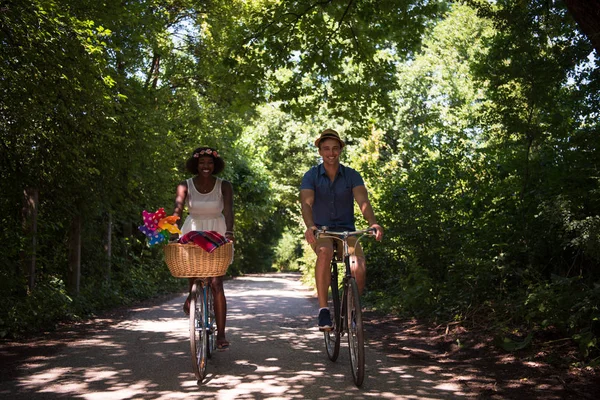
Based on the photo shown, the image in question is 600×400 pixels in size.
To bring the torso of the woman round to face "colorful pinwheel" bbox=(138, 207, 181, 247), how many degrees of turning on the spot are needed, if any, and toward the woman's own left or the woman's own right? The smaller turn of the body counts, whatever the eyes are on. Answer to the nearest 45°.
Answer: approximately 45° to the woman's own right

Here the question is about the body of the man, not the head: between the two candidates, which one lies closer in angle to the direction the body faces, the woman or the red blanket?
the red blanket

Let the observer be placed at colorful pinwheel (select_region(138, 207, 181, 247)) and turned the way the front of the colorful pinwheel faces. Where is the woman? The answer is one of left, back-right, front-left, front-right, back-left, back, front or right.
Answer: back-left

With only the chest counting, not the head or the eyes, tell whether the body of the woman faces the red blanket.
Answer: yes

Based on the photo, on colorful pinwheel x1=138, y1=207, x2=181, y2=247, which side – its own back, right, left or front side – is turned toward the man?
left

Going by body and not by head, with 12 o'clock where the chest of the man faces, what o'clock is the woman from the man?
The woman is roughly at 3 o'clock from the man.

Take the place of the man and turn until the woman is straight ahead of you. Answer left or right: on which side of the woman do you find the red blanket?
left
